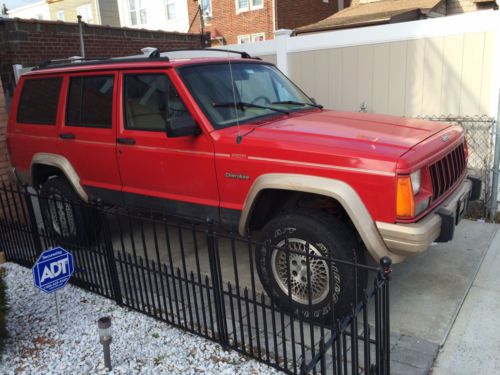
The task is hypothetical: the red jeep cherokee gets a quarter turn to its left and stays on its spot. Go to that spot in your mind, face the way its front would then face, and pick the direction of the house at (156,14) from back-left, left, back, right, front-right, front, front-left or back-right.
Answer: front-left

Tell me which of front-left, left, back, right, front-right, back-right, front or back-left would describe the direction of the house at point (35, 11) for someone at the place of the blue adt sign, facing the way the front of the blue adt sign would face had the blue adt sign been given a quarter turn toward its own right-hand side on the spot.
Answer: right

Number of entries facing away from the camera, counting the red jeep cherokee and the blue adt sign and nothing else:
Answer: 0

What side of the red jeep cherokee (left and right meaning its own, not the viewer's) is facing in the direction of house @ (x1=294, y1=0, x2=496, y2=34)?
left

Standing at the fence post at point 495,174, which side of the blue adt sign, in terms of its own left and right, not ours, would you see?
left

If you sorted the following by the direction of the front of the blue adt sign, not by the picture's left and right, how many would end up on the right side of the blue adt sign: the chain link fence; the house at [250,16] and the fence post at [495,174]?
0

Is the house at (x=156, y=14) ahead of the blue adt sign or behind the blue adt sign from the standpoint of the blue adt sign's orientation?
behind

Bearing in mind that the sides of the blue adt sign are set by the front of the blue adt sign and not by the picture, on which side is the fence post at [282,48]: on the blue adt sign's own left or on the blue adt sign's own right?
on the blue adt sign's own left

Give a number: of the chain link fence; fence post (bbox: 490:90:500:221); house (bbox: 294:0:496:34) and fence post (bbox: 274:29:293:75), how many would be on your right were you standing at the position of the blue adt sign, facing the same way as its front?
0

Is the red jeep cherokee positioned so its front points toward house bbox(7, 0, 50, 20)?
no

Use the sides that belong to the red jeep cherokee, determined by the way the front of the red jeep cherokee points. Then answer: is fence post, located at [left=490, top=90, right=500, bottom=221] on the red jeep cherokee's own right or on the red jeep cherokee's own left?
on the red jeep cherokee's own left

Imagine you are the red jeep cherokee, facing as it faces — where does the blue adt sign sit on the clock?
The blue adt sign is roughly at 4 o'clock from the red jeep cherokee.

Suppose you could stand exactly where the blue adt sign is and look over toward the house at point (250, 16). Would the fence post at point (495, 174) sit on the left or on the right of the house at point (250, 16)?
right

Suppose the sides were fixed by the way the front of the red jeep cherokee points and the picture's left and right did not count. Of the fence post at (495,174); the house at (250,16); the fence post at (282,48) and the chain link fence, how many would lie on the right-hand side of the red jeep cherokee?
0

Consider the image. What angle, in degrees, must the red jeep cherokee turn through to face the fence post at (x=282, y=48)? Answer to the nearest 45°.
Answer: approximately 135° to its left

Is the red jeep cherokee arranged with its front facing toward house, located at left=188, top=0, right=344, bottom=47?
no

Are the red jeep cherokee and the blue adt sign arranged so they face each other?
no

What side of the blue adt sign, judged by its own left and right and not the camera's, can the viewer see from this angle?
front
